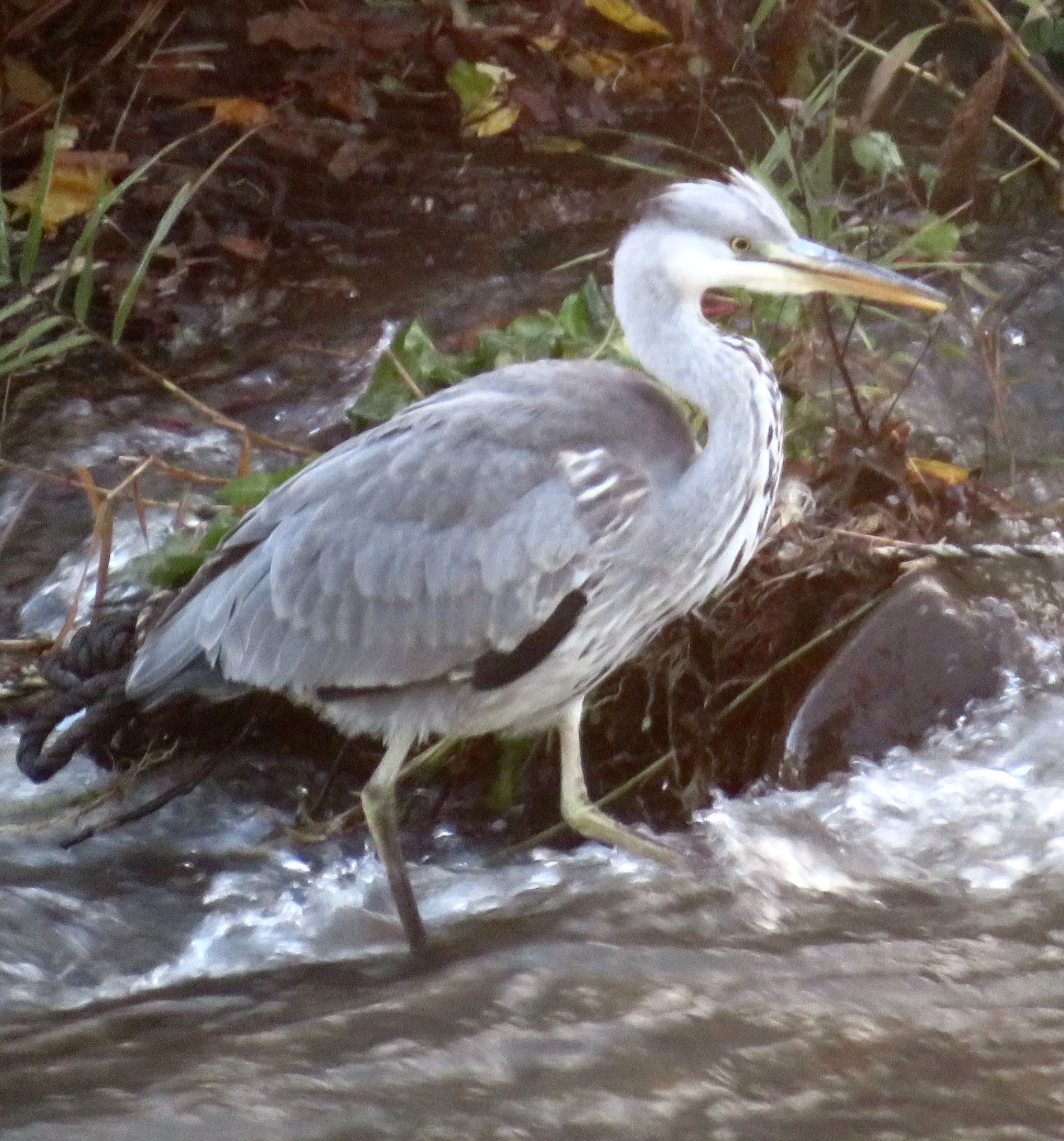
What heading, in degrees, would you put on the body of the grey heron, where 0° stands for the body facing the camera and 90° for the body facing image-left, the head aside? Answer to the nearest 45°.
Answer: approximately 270°

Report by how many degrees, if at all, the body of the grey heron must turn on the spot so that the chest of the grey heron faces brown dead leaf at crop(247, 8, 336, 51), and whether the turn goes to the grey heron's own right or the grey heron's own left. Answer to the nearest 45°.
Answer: approximately 90° to the grey heron's own left

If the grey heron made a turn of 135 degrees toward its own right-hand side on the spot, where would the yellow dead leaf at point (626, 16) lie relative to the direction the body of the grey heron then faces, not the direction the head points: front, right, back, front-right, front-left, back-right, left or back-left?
back-right

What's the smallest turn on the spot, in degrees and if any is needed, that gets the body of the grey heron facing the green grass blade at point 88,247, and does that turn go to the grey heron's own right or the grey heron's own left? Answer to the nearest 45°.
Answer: approximately 135° to the grey heron's own left

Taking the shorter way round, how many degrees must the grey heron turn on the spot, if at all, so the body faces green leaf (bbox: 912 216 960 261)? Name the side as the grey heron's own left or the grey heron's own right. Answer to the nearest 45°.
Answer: approximately 45° to the grey heron's own left

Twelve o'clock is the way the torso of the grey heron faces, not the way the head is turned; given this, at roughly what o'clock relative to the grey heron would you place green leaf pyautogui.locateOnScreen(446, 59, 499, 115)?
The green leaf is roughly at 9 o'clock from the grey heron.

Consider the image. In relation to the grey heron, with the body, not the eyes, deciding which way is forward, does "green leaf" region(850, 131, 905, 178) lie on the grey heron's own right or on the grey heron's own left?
on the grey heron's own left

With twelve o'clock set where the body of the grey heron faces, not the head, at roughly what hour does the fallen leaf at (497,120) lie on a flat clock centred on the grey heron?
The fallen leaf is roughly at 9 o'clock from the grey heron.

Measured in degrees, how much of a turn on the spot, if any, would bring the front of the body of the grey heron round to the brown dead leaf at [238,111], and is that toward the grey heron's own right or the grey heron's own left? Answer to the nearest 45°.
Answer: approximately 90° to the grey heron's own left
